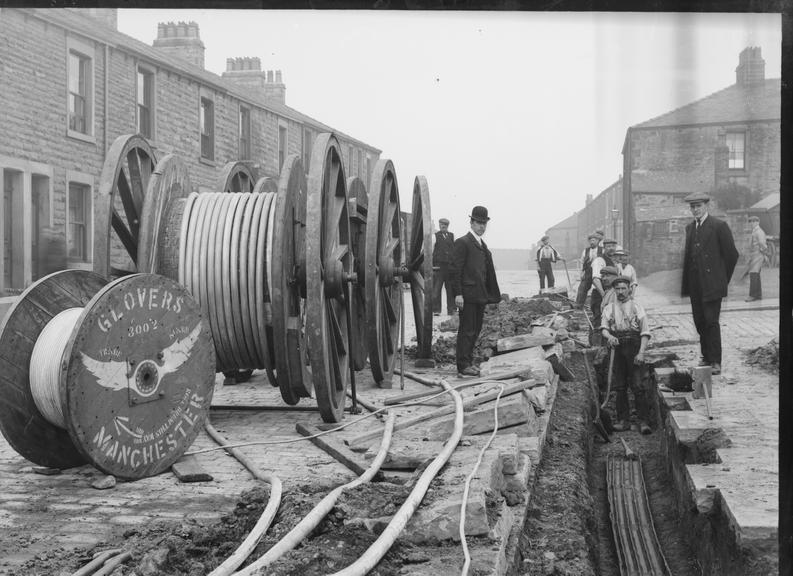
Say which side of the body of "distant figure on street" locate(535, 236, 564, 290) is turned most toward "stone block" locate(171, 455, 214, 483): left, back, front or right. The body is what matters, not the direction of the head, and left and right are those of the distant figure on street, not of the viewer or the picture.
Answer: front

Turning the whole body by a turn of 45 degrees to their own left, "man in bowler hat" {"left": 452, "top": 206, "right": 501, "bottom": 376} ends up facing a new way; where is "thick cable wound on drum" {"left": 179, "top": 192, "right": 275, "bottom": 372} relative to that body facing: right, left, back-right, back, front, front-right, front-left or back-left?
back-right

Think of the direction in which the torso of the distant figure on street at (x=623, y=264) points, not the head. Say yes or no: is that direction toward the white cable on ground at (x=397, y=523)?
yes

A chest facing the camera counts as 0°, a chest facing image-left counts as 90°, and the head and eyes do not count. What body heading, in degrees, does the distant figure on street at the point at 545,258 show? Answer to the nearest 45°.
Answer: approximately 0°

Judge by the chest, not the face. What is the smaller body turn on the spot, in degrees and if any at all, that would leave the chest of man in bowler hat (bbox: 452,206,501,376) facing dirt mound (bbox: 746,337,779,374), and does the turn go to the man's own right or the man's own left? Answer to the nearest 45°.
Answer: approximately 45° to the man's own left

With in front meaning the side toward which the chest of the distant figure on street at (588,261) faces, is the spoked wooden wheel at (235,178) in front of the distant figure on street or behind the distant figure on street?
in front

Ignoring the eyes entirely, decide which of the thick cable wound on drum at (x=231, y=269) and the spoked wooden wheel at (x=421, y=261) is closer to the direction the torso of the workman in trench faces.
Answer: the thick cable wound on drum

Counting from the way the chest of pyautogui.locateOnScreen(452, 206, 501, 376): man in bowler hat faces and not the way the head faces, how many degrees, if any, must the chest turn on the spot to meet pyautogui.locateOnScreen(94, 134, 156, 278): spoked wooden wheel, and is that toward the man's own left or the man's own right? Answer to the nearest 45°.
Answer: approximately 90° to the man's own right

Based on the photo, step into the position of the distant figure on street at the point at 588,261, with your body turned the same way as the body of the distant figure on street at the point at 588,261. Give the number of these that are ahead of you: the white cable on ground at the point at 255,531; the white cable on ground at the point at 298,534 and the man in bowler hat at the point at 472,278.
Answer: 3

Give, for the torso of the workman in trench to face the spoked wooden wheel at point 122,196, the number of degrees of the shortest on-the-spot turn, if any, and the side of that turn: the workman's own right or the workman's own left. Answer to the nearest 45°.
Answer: approximately 45° to the workman's own right
